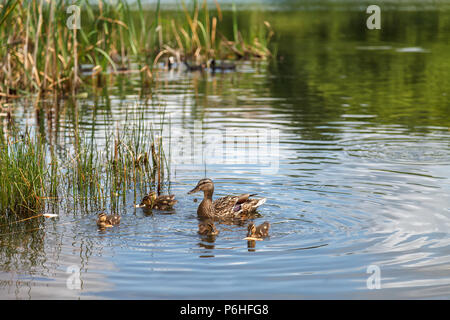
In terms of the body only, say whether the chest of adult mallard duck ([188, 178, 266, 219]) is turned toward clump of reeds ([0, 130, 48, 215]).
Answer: yes

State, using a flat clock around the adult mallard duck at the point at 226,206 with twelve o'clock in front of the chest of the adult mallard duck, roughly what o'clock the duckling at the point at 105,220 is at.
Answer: The duckling is roughly at 11 o'clock from the adult mallard duck.

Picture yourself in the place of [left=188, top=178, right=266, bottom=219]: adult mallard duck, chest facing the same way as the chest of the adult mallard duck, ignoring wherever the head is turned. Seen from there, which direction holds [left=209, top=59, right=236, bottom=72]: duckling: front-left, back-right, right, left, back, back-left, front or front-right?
right

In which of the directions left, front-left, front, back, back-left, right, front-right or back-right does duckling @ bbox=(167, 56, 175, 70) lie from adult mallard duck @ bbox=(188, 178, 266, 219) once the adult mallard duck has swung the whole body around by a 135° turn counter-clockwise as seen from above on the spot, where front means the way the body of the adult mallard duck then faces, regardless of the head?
back-left

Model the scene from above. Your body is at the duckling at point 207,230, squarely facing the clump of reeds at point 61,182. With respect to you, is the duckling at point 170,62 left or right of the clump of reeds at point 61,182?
right

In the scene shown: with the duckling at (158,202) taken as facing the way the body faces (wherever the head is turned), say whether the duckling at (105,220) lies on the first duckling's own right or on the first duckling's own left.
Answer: on the first duckling's own left

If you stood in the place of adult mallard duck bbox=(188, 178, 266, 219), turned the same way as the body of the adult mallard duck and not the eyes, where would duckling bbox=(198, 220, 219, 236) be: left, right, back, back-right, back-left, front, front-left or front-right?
left

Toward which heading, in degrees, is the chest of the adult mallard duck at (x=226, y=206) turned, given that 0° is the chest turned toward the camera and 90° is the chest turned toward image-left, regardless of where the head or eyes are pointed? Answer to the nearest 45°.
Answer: approximately 90°

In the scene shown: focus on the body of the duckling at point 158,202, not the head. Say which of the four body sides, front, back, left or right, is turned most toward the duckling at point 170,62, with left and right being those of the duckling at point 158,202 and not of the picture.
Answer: right

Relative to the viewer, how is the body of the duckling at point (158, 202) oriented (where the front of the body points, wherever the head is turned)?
to the viewer's left
